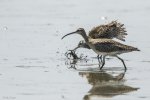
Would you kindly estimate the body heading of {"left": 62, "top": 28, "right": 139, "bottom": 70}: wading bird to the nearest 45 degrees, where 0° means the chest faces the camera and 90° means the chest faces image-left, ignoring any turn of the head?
approximately 90°
